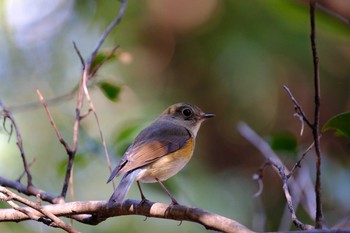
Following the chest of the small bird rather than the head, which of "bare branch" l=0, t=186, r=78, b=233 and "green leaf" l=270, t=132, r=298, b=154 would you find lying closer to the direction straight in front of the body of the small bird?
the green leaf

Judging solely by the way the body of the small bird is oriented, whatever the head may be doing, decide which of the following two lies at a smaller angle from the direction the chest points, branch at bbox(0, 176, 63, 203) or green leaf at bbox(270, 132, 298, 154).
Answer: the green leaf

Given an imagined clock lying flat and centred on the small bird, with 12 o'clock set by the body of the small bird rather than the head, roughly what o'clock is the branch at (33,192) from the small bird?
The branch is roughly at 5 o'clock from the small bird.

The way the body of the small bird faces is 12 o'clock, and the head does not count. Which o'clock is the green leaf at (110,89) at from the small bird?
The green leaf is roughly at 8 o'clock from the small bird.

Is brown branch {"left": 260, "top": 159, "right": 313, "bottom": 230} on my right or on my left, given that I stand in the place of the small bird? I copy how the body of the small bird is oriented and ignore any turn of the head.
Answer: on my right

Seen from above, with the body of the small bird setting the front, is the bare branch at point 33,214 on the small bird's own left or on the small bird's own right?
on the small bird's own right

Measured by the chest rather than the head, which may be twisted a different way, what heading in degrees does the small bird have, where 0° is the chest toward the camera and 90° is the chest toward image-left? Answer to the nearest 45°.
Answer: approximately 270°

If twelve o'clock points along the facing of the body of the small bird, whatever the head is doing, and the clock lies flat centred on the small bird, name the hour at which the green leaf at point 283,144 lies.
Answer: The green leaf is roughly at 11 o'clock from the small bird.
